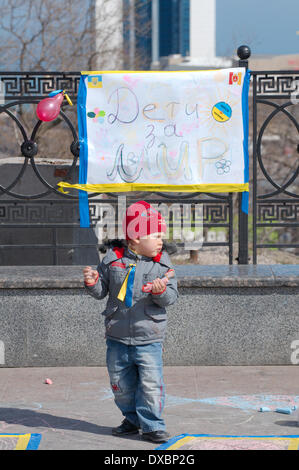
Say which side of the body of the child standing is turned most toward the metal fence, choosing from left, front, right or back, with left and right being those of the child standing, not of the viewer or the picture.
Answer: back

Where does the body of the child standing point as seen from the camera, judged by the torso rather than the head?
toward the camera

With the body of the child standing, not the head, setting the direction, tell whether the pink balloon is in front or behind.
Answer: behind

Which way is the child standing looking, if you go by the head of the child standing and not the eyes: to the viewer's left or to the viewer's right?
to the viewer's right
